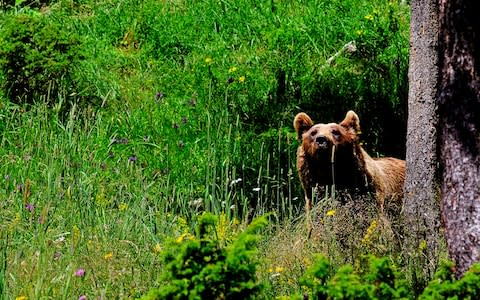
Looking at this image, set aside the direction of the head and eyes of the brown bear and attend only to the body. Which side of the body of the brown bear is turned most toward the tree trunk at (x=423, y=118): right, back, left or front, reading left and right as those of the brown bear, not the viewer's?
left

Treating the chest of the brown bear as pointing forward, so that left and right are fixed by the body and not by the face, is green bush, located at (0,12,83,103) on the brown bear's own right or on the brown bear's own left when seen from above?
on the brown bear's own right

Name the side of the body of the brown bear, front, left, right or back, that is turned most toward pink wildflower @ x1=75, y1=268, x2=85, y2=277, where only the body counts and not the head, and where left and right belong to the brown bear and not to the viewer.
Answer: front

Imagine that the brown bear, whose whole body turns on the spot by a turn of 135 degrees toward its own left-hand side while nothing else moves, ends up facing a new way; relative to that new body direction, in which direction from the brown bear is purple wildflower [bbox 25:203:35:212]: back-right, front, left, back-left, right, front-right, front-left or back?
back-right

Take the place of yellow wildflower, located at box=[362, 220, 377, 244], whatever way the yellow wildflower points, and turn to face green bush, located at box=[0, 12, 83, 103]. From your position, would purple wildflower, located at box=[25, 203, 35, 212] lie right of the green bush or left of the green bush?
left

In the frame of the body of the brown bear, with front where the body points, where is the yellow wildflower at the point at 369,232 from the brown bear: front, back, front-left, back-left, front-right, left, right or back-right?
front-left

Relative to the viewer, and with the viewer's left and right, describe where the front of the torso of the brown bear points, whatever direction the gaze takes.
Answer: facing the viewer and to the left of the viewer
